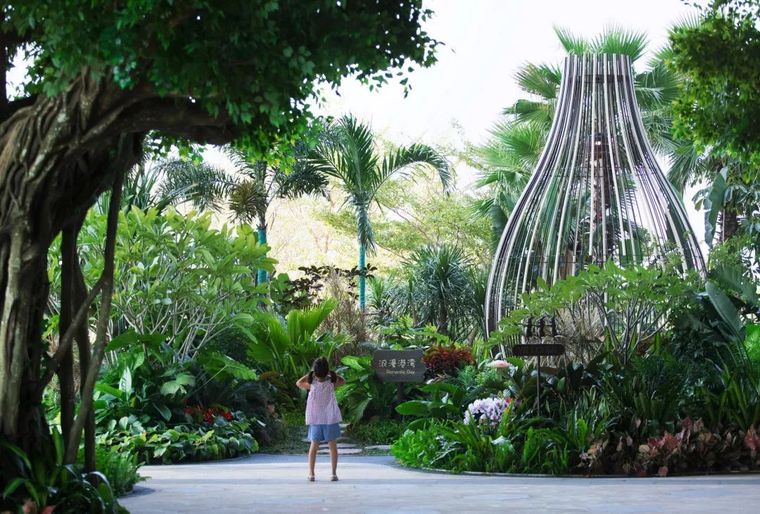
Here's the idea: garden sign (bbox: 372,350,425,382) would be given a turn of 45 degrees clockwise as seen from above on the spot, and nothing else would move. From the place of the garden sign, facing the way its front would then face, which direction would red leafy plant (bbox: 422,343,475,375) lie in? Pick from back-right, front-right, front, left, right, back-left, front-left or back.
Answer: back

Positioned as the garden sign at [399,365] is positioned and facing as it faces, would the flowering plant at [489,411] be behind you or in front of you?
in front

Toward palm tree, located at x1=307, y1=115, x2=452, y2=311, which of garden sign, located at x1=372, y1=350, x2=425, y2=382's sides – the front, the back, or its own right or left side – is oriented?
back

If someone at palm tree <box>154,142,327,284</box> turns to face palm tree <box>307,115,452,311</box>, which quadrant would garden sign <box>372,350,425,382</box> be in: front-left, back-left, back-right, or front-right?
front-right

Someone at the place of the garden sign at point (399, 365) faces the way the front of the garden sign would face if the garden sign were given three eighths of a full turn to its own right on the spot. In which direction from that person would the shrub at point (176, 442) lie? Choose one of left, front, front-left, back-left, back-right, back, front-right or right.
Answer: left

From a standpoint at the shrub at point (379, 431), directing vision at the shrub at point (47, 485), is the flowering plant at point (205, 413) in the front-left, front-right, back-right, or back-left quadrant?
front-right

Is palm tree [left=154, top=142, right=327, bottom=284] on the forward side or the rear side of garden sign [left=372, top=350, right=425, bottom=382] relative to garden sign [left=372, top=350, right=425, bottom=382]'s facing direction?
on the rear side

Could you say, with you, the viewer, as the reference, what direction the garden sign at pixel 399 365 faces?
facing the viewer

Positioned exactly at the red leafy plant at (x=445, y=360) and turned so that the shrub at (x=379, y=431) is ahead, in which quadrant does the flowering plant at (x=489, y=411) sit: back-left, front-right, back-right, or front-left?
front-left

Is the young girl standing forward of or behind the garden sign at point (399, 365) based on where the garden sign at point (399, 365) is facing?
forward

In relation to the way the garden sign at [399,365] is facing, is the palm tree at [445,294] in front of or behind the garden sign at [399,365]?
behind

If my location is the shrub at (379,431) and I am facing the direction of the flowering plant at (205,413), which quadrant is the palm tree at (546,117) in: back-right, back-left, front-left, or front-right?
back-right

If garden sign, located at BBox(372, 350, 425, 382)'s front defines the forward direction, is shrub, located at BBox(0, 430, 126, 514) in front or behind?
in front

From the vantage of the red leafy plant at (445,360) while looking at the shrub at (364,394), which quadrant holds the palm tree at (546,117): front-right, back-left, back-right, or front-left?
back-right

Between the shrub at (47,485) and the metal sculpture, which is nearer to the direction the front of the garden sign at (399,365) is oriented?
the shrub

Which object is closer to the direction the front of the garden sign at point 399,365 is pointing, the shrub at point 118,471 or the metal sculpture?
the shrub

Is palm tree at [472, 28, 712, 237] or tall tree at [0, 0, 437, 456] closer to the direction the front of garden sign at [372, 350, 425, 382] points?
the tall tree

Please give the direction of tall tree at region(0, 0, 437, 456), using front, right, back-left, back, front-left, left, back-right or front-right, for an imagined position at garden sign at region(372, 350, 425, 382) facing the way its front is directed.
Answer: front
